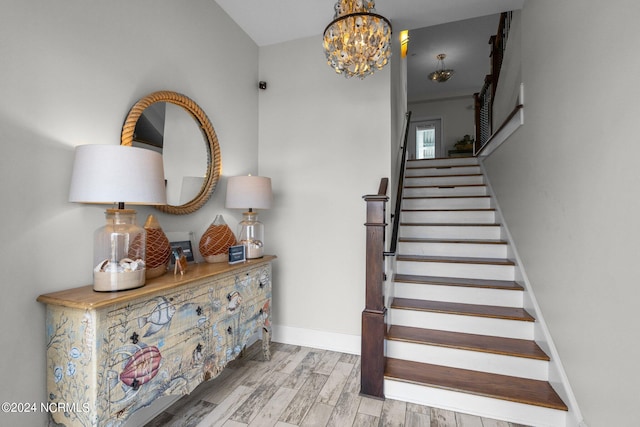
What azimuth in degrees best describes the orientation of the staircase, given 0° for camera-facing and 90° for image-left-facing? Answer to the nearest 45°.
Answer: approximately 0°

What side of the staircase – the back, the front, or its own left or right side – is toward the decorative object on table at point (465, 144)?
back

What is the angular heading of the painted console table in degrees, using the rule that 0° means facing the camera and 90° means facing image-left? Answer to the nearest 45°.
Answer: approximately 315°

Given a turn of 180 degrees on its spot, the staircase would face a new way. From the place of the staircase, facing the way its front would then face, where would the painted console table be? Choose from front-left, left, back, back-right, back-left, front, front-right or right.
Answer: back-left

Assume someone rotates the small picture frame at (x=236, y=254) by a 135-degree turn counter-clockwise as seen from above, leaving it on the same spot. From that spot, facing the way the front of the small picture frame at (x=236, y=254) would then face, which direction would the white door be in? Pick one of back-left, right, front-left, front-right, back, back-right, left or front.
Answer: front-right

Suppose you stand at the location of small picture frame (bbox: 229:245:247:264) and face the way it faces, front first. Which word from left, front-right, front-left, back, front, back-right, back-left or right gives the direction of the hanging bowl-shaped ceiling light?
left

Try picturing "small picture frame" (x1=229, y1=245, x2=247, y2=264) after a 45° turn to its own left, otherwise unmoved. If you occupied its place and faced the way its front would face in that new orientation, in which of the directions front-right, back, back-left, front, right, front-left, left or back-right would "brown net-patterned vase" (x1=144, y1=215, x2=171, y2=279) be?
back-right

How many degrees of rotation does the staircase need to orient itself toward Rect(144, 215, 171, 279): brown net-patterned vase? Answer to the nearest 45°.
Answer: approximately 45° to its right

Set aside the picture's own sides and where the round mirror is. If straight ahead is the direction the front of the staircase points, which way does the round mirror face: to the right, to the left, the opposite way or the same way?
to the left
